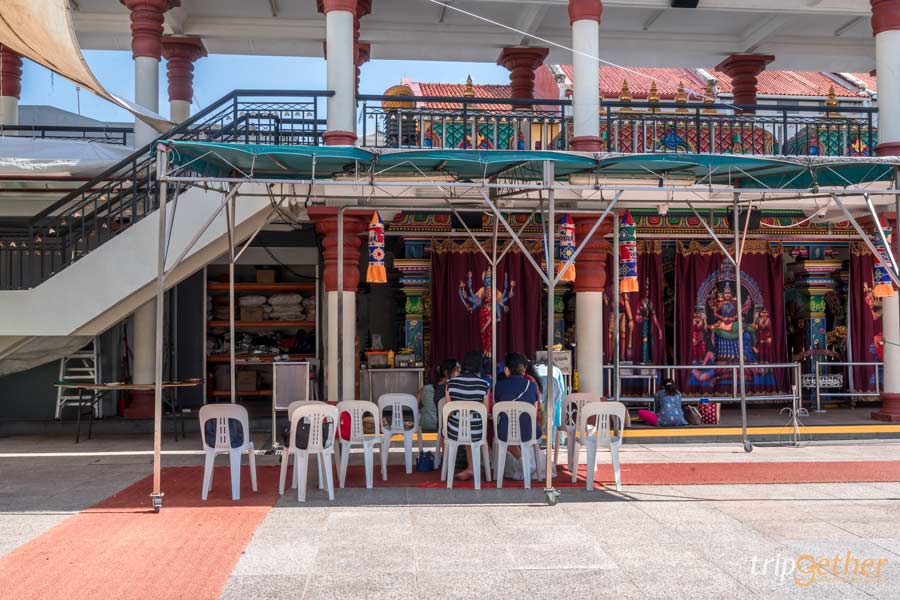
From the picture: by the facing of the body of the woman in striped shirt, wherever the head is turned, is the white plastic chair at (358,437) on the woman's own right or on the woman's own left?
on the woman's own left

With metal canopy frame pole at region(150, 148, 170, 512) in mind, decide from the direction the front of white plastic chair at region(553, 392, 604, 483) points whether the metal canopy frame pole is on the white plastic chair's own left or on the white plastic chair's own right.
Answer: on the white plastic chair's own left

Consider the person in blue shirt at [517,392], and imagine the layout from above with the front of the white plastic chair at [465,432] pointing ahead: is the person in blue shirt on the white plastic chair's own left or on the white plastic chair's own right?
on the white plastic chair's own right

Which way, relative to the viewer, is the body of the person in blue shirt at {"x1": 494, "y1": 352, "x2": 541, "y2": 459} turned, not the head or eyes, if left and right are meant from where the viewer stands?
facing away from the viewer

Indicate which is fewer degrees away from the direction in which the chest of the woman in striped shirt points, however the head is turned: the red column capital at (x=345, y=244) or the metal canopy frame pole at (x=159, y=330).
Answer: the red column capital

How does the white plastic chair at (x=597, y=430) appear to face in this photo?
away from the camera

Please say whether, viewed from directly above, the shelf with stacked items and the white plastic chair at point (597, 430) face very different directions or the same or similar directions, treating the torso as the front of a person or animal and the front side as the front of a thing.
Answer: very different directions

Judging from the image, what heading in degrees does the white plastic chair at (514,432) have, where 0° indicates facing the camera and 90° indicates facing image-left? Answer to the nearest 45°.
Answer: approximately 180°

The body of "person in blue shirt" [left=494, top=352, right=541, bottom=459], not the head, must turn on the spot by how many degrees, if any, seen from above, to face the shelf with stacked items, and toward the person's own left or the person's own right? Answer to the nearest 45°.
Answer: approximately 45° to the person's own left

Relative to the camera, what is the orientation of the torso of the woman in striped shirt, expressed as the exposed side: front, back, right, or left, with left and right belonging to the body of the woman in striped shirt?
back

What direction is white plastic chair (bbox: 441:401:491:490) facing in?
away from the camera
